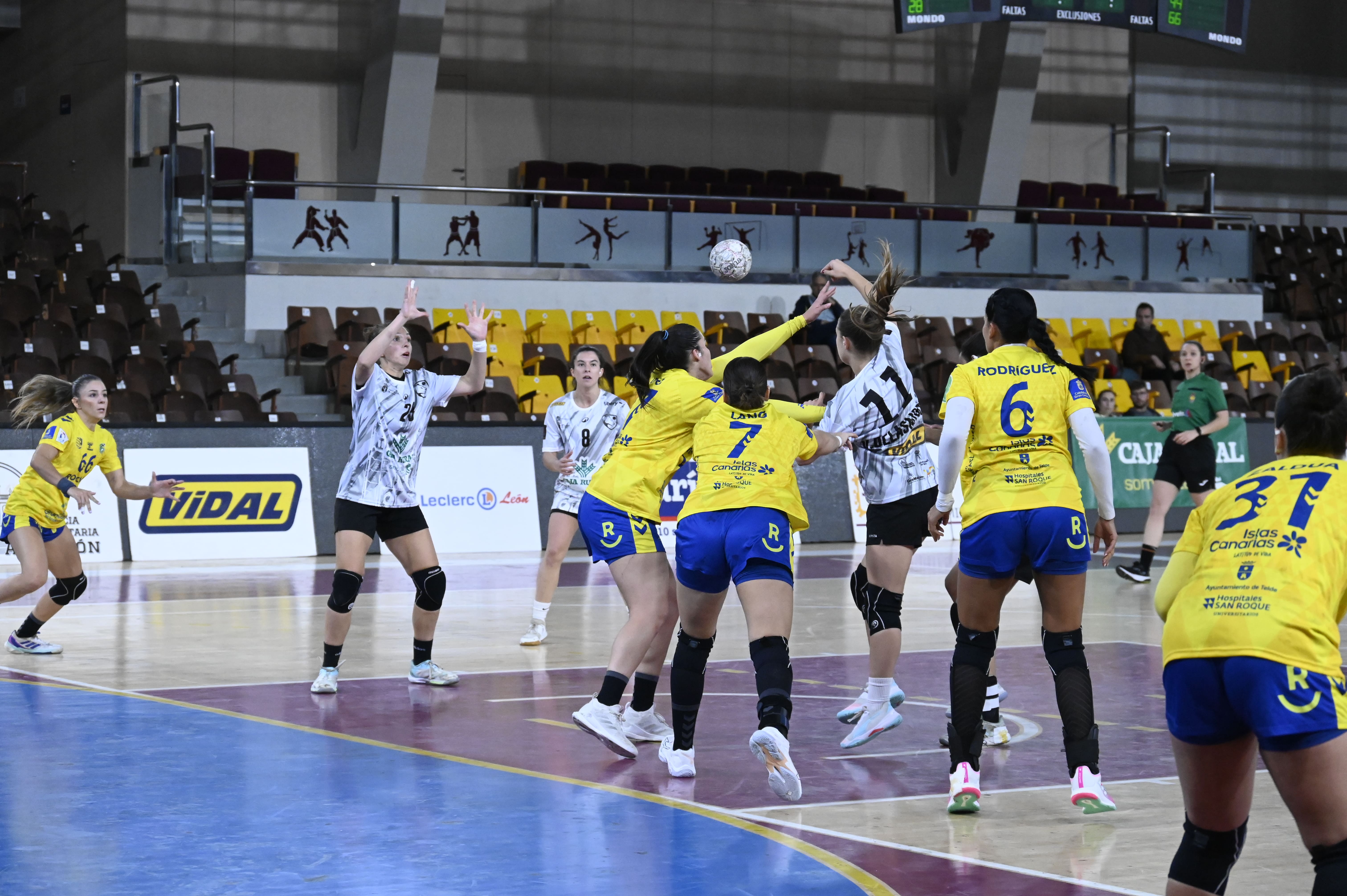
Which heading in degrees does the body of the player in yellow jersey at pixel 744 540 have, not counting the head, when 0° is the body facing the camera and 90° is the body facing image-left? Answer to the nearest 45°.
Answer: approximately 180°

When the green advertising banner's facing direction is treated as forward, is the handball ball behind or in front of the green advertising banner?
in front

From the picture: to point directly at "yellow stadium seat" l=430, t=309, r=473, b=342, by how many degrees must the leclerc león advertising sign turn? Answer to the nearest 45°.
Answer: approximately 180°

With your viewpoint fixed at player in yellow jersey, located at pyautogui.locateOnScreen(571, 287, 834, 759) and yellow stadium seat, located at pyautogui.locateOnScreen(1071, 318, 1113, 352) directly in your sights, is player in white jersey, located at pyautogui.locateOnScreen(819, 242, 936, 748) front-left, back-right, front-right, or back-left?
front-right

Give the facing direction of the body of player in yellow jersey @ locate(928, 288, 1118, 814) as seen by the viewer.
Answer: away from the camera

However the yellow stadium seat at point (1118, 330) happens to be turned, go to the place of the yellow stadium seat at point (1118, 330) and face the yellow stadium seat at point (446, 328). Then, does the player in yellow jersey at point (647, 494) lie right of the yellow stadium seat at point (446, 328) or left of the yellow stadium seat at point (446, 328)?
left

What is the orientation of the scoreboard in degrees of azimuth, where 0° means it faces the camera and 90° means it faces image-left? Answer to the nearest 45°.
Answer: approximately 0°

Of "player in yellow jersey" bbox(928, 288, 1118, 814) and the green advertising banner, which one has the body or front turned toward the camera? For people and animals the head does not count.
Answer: the green advertising banner

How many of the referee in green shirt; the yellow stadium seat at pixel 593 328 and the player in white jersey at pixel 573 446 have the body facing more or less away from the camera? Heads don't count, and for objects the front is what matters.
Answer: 0

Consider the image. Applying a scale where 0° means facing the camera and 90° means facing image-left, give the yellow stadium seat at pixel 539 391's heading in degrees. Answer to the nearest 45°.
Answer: approximately 0°

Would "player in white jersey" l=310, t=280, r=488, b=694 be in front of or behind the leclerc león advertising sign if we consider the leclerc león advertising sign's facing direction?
in front

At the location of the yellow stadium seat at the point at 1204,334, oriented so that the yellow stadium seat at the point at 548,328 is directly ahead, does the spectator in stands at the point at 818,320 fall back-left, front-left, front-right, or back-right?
front-left

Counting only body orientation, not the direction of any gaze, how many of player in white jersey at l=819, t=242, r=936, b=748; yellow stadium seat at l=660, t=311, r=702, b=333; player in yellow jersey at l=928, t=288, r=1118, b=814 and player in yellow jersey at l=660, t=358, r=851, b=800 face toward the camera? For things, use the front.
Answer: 1

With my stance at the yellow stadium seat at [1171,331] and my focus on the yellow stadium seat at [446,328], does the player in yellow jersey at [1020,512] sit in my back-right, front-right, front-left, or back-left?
front-left

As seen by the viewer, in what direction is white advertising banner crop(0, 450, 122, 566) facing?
toward the camera

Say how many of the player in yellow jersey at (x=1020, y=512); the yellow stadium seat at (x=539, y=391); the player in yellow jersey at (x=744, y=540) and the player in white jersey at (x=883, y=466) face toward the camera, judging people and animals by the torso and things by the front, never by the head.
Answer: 1

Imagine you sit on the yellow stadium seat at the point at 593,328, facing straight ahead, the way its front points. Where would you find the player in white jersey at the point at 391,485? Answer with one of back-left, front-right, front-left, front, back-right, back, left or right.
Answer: front

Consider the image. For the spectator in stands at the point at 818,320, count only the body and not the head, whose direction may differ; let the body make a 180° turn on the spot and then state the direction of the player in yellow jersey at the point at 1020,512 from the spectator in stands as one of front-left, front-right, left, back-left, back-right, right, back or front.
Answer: back

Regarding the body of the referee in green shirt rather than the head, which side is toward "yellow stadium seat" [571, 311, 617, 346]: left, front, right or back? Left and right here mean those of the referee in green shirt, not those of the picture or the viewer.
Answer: right

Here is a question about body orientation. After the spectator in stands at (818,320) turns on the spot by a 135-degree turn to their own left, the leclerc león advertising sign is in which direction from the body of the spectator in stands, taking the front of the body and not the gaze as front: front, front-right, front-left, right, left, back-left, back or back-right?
back

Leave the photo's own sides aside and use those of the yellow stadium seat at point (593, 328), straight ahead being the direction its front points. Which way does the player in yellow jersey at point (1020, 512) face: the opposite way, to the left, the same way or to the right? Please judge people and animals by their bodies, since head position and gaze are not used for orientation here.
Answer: the opposite way
